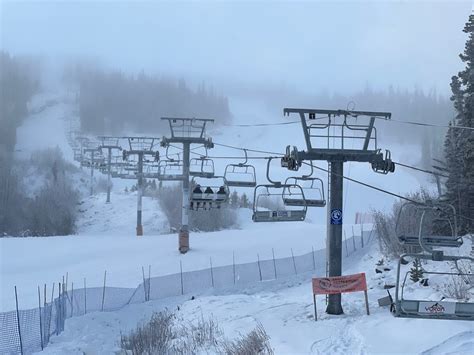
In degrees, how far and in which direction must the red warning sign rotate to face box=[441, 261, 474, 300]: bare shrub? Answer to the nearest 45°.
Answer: approximately 90° to its left

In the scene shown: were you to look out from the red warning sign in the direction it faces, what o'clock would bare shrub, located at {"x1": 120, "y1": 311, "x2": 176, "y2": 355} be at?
The bare shrub is roughly at 3 o'clock from the red warning sign.

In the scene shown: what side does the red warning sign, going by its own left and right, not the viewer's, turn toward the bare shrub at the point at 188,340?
right

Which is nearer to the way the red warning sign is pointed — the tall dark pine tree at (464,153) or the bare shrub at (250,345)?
the bare shrub

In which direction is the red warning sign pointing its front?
toward the camera

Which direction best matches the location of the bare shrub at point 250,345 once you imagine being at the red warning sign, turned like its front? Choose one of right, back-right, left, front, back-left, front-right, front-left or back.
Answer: front-right

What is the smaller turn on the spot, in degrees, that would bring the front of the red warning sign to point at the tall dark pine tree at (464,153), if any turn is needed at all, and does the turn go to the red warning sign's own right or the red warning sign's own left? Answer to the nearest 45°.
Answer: approximately 135° to the red warning sign's own left
